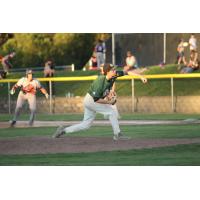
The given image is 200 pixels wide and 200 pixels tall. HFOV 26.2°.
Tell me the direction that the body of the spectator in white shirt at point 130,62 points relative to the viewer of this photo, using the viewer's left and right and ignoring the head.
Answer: facing the viewer and to the left of the viewer

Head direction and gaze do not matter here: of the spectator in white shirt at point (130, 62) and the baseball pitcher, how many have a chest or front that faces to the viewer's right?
1

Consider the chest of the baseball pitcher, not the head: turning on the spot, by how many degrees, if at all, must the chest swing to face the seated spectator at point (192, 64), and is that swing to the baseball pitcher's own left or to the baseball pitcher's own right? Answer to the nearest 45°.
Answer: approximately 45° to the baseball pitcher's own left

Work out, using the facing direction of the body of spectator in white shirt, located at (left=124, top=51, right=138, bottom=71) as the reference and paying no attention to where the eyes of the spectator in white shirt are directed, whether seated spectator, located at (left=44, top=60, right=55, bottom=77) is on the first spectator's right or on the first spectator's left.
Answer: on the first spectator's right

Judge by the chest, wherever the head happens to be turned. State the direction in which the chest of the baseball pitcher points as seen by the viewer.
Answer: to the viewer's right

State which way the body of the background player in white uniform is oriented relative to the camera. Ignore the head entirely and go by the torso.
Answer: toward the camera
